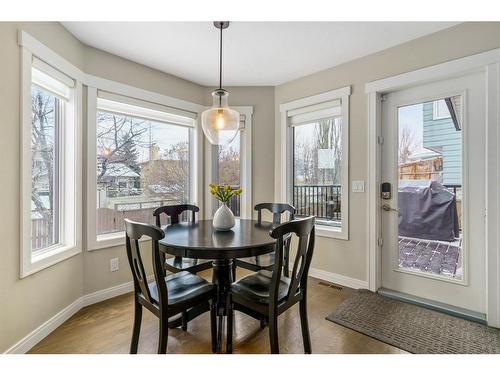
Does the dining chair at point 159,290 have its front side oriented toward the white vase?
yes

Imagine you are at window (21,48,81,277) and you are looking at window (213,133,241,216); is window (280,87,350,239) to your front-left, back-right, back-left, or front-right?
front-right

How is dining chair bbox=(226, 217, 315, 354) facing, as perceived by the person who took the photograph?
facing away from the viewer and to the left of the viewer

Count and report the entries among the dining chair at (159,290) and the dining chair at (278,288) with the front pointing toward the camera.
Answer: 0

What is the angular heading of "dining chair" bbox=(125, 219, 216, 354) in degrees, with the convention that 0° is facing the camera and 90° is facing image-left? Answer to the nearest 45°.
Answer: approximately 225°

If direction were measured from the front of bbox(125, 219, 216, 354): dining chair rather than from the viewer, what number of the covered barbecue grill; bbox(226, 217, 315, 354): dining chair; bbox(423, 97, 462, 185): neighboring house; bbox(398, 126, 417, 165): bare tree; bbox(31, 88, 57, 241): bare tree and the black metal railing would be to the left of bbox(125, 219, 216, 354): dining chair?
1

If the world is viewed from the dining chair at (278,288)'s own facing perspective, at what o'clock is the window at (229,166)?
The window is roughly at 1 o'clock from the dining chair.

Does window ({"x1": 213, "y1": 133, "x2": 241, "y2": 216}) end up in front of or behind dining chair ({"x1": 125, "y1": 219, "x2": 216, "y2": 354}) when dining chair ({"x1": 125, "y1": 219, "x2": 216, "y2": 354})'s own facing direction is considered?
in front

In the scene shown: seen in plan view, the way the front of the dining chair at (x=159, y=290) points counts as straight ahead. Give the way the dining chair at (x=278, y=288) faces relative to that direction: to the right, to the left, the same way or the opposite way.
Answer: to the left

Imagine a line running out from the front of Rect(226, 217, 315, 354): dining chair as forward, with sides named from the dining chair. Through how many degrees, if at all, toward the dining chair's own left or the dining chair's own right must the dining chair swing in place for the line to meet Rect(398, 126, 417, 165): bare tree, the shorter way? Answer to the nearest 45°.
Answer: approximately 90° to the dining chair's own right

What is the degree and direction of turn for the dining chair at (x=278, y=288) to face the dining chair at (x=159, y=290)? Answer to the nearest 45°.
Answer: approximately 45° to its left

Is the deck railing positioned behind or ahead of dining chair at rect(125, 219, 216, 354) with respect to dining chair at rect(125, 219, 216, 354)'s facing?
ahead
